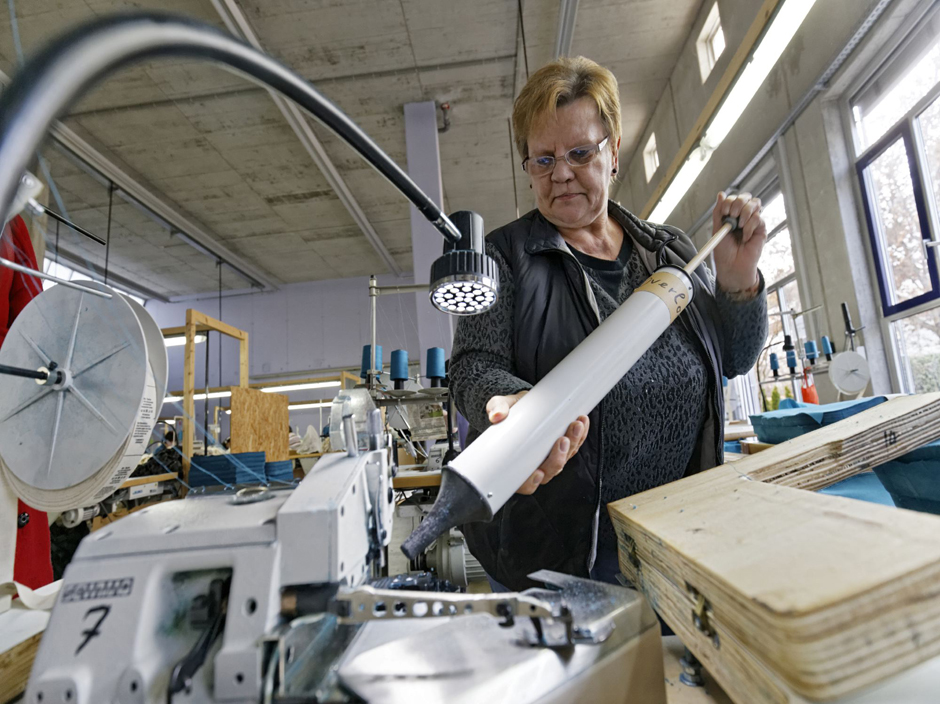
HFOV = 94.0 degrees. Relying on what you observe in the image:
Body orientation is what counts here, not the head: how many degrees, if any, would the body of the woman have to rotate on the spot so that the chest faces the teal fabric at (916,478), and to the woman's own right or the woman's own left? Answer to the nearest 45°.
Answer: approximately 90° to the woman's own left

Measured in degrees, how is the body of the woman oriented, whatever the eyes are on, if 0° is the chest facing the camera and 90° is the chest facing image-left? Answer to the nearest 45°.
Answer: approximately 0°

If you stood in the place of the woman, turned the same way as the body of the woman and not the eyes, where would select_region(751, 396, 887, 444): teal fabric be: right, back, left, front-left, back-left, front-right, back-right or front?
back-left

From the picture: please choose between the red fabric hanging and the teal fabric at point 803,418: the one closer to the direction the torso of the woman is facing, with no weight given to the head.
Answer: the red fabric hanging

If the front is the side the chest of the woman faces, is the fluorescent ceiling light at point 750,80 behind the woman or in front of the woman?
behind

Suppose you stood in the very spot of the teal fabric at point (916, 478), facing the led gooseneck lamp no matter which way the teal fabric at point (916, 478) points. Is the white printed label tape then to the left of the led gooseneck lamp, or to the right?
right

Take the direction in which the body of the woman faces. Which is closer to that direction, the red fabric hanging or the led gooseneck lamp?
the led gooseneck lamp

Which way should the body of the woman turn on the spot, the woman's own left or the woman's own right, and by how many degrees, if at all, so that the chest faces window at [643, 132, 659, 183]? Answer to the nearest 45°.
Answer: approximately 180°

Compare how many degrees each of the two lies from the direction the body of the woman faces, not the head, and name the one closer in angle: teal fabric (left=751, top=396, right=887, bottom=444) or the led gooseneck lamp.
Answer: the led gooseneck lamp
